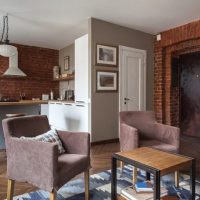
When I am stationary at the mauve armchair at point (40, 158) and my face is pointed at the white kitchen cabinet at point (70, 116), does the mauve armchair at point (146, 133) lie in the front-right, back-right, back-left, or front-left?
front-right

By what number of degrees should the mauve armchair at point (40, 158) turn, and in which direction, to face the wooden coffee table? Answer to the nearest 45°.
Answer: approximately 45° to its left

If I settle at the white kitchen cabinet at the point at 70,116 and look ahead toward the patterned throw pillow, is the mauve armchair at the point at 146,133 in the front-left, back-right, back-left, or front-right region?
front-left

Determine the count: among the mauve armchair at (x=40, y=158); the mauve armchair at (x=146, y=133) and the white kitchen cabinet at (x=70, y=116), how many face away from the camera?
0

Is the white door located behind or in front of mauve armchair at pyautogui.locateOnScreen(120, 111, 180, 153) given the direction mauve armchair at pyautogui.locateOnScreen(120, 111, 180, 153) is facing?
behind

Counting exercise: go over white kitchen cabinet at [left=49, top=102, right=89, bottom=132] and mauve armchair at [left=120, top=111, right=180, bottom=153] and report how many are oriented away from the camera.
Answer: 0

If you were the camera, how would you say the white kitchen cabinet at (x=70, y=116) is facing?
facing the viewer and to the left of the viewer

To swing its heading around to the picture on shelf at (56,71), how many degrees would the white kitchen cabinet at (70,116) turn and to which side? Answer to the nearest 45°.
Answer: approximately 135° to its right

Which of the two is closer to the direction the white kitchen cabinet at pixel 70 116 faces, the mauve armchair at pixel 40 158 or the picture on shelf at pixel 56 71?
the mauve armchair

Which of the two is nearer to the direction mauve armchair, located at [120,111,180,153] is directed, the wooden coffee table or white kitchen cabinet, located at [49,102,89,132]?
the wooden coffee table

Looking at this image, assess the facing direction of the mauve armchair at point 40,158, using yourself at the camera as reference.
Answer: facing the viewer and to the right of the viewer

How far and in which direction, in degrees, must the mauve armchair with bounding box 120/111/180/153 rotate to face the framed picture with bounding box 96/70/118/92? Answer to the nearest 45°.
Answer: approximately 180°

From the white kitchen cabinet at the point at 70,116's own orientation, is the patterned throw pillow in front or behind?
in front

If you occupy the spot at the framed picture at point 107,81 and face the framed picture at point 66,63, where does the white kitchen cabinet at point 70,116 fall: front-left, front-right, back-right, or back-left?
front-left
